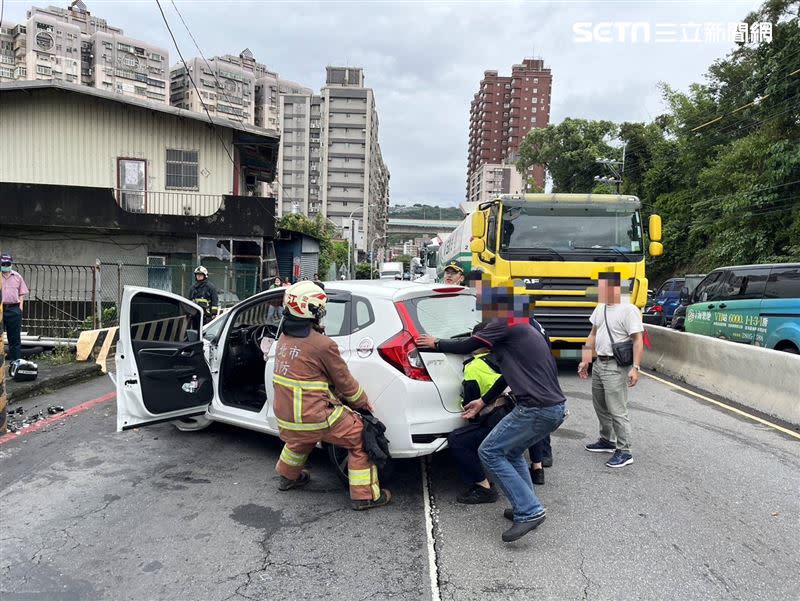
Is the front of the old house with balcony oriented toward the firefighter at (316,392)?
yes

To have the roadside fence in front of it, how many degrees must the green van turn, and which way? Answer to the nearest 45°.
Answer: approximately 45° to its left

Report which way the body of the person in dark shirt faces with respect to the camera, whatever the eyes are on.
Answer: to the viewer's left

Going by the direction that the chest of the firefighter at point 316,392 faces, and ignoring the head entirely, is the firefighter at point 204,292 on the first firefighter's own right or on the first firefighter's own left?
on the first firefighter's own left

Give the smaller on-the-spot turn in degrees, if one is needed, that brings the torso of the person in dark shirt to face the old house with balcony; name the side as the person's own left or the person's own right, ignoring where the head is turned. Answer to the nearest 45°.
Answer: approximately 45° to the person's own right

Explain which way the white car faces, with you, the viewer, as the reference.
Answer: facing away from the viewer and to the left of the viewer

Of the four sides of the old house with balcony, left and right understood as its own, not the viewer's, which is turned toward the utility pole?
left

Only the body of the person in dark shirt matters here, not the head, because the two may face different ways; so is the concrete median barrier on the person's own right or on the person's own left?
on the person's own right

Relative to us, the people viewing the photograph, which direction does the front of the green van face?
facing away from the viewer and to the left of the viewer

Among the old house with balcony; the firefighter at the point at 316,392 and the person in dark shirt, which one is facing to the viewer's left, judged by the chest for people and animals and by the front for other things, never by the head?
the person in dark shirt

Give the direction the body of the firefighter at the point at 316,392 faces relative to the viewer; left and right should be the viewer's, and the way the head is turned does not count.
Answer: facing away from the viewer and to the right of the viewer
